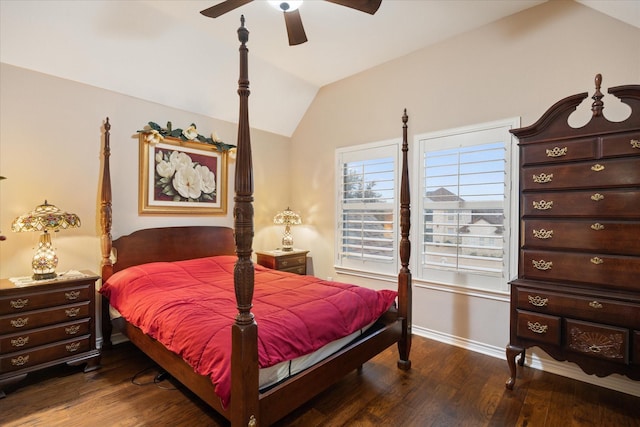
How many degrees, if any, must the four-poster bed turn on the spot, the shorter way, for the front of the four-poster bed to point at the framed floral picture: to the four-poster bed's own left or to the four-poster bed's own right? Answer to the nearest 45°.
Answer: approximately 180°

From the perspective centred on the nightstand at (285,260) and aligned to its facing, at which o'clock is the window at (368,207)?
The window is roughly at 11 o'clock from the nightstand.

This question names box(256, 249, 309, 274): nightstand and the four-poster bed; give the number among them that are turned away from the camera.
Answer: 0

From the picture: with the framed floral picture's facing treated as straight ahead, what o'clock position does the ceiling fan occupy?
The ceiling fan is roughly at 1 o'clock from the framed floral picture.

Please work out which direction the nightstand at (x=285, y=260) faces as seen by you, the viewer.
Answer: facing the viewer and to the right of the viewer

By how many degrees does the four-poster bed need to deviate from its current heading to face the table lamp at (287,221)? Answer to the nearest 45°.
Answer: approximately 135° to its left

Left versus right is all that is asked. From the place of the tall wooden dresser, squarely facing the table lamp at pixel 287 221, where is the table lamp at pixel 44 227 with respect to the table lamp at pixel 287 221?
left

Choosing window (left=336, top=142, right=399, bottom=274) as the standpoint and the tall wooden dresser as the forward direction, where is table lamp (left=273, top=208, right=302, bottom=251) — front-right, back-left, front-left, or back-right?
back-right

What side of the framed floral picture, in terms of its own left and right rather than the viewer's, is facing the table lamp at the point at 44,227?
right

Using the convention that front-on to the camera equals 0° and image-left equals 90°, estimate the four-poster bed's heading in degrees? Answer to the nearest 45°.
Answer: approximately 315°

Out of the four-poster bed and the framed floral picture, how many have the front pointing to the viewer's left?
0

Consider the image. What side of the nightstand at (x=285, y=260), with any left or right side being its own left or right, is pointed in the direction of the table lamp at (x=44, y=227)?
right
